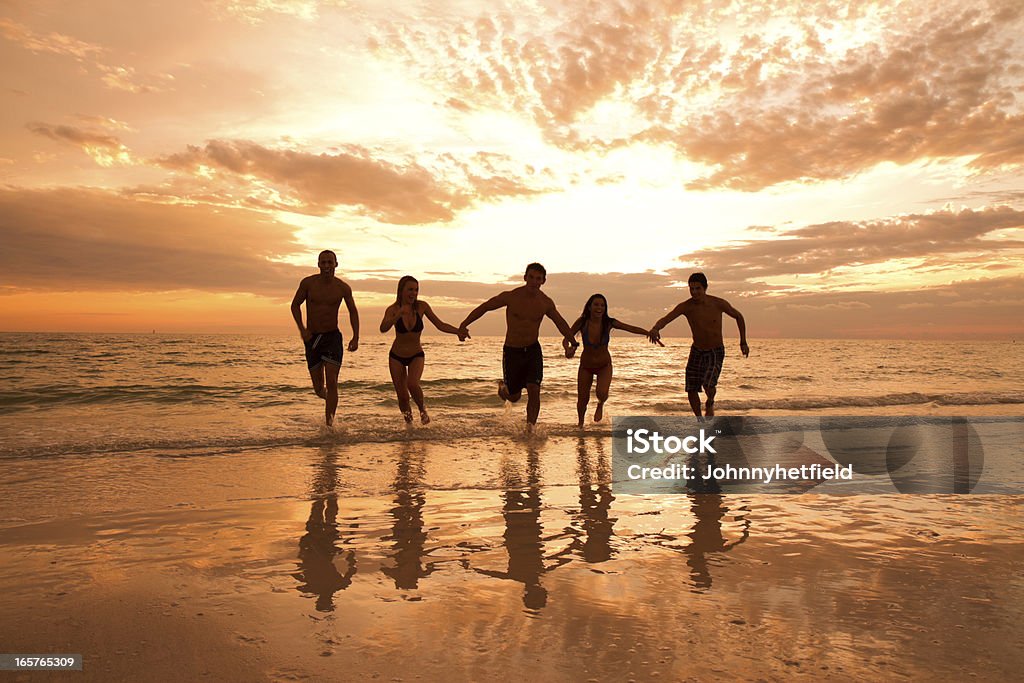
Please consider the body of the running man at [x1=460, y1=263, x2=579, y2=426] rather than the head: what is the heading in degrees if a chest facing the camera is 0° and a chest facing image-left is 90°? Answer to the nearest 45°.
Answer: approximately 0°

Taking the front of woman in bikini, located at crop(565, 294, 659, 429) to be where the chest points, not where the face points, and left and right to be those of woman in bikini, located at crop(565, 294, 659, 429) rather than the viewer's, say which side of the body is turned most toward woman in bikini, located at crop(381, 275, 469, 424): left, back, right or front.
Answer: right

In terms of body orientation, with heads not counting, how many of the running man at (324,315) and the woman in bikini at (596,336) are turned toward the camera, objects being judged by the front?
2

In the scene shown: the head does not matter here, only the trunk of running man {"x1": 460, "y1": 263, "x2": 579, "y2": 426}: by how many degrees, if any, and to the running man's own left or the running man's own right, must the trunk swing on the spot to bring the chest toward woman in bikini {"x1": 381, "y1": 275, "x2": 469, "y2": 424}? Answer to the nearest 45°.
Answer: approximately 90° to the running man's own right

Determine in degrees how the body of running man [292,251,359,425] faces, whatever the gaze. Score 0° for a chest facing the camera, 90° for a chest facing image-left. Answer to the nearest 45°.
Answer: approximately 0°

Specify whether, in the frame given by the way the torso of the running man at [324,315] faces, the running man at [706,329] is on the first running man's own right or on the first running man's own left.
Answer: on the first running man's own left

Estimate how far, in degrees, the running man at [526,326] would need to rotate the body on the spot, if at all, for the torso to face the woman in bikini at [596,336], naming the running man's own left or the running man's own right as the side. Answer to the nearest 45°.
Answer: approximately 135° to the running man's own left

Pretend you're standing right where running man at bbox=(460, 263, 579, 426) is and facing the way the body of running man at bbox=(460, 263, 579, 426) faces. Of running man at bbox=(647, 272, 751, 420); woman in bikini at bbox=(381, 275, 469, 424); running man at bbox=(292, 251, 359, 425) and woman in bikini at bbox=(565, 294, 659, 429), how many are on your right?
2

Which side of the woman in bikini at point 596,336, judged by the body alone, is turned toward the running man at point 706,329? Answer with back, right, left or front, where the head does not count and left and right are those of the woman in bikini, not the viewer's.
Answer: left

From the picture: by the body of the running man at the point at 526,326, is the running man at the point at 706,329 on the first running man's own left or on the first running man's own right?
on the first running man's own left
